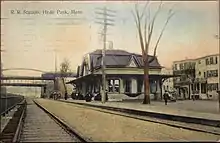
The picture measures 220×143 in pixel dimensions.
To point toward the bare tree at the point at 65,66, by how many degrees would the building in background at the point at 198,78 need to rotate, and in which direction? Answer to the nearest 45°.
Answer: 0° — it already faces it

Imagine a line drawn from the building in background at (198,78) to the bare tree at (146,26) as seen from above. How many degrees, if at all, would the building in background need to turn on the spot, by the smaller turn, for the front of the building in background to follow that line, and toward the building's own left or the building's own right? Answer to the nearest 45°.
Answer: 0° — it already faces it
